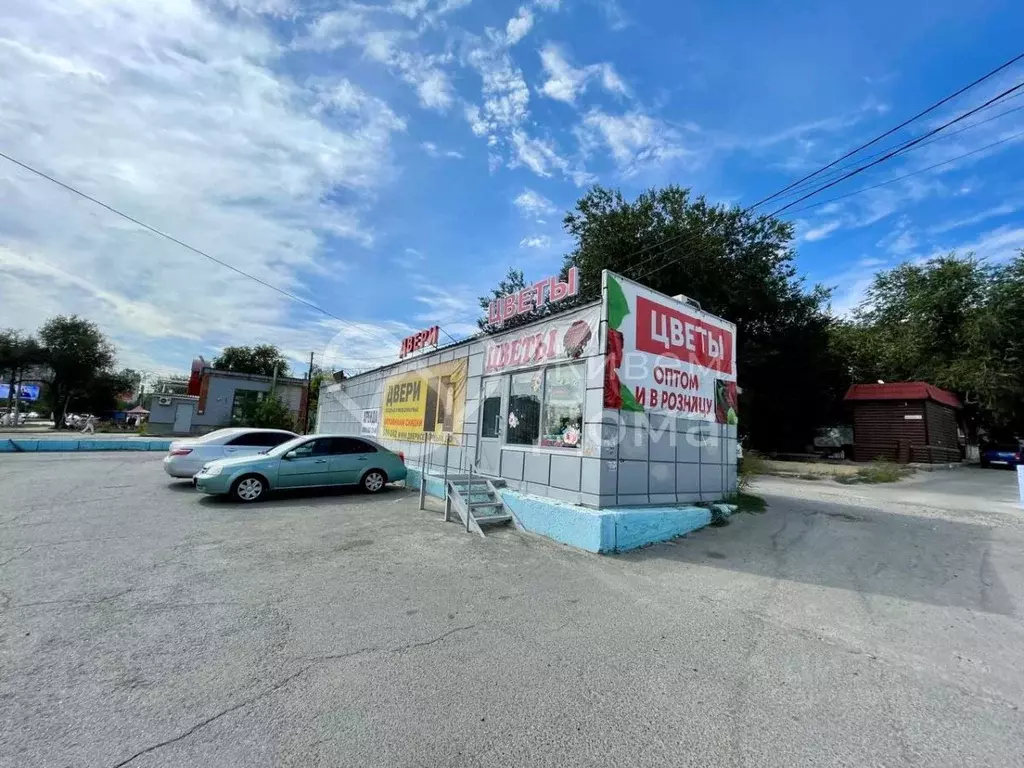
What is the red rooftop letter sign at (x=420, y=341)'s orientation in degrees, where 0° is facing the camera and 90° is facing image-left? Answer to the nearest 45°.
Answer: approximately 45°

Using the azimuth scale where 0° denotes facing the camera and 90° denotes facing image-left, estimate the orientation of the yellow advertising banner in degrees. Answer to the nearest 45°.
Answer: approximately 45°

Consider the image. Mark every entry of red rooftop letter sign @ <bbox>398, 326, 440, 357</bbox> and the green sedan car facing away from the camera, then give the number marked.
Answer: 0

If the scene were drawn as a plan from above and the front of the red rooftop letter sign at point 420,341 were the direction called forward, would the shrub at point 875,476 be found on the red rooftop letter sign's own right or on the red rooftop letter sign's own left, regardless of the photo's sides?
on the red rooftop letter sign's own left

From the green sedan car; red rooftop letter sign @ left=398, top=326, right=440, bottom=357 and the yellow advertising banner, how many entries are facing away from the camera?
0

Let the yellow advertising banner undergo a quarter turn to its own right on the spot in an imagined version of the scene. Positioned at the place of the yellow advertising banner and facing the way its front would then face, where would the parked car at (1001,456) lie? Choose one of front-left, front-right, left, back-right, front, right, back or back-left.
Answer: back-right

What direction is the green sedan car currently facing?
to the viewer's left

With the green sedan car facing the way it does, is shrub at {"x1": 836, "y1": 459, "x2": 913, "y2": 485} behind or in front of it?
behind

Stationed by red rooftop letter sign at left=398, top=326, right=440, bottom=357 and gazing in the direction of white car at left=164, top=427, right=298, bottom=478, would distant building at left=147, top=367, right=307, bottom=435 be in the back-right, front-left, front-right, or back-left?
front-right

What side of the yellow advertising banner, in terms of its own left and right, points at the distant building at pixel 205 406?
right

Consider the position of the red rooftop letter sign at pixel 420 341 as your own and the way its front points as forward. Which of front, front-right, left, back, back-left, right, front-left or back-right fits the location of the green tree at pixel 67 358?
right

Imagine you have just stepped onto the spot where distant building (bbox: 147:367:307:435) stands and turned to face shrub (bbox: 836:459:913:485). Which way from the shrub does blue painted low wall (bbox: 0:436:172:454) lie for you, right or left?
right

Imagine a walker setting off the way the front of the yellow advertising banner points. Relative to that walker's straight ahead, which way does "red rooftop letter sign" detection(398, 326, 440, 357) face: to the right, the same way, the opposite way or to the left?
the same way

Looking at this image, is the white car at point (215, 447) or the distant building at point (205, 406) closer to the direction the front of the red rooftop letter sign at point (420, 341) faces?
the white car

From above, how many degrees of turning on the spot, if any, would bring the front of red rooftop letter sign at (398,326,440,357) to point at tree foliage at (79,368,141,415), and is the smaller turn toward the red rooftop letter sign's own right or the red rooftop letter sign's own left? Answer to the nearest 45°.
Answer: approximately 90° to the red rooftop letter sign's own right
